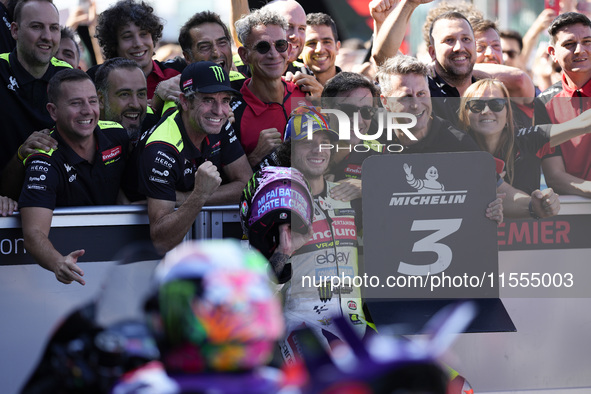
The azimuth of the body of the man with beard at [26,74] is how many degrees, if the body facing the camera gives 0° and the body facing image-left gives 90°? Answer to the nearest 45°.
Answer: approximately 315°

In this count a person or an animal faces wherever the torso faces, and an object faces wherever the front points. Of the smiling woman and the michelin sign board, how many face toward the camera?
2

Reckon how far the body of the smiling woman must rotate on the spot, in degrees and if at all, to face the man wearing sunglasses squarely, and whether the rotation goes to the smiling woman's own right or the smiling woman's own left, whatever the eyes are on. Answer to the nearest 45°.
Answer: approximately 135° to the smiling woman's own right

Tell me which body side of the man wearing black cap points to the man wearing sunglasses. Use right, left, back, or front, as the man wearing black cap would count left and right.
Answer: left

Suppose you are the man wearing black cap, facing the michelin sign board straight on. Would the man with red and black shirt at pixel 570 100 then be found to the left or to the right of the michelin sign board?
left

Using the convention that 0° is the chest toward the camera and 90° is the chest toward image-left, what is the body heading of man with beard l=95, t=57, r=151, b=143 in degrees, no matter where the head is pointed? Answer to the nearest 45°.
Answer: approximately 315°

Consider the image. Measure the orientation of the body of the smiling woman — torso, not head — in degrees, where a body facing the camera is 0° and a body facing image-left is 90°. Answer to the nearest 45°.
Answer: approximately 0°

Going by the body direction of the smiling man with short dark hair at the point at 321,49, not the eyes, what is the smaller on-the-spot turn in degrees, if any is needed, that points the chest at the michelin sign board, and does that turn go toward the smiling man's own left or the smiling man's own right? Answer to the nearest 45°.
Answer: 0° — they already face it

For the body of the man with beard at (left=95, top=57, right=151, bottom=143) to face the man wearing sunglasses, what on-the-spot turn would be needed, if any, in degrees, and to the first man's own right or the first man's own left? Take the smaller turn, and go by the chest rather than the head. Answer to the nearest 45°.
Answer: approximately 90° to the first man's own left

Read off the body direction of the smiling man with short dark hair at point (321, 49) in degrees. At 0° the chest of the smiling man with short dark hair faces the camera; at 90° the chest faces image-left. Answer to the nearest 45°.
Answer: approximately 0°

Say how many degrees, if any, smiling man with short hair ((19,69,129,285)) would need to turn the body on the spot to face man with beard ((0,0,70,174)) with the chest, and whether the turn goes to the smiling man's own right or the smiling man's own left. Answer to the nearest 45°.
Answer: approximately 135° to the smiling man's own left
